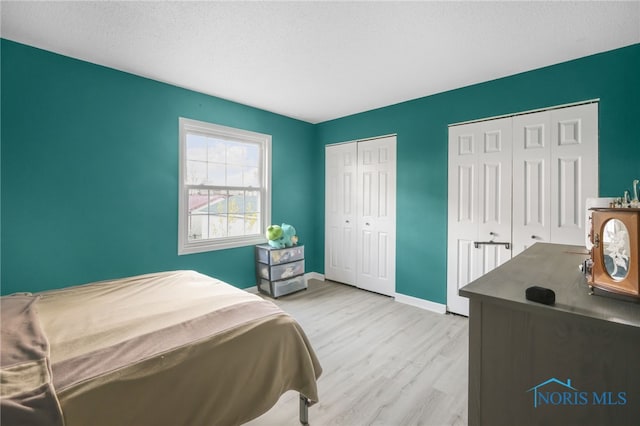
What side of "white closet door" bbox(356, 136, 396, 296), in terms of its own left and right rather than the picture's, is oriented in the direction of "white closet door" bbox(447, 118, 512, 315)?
left

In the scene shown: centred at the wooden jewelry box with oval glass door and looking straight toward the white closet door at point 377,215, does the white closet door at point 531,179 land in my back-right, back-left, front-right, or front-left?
front-right

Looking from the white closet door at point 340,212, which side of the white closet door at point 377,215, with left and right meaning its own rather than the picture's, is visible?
right

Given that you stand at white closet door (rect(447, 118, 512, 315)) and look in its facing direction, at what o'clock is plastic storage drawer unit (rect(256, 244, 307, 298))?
The plastic storage drawer unit is roughly at 1 o'clock from the white closet door.

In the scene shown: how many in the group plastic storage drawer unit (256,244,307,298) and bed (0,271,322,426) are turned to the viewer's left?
0

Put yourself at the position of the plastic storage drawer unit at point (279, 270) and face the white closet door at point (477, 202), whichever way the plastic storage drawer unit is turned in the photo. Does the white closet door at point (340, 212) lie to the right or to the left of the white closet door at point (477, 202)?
left

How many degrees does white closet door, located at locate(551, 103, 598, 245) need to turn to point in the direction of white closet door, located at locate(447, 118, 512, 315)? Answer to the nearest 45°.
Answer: approximately 45° to its right

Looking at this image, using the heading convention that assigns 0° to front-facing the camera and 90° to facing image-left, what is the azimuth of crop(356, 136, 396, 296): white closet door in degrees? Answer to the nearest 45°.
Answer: approximately 45°

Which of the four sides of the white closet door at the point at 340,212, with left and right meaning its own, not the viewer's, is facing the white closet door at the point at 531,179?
left

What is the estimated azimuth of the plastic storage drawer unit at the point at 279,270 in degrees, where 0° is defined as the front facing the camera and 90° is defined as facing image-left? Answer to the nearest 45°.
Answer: approximately 315°

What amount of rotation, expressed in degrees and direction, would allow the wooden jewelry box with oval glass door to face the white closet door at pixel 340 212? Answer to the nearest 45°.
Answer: approximately 90° to its right

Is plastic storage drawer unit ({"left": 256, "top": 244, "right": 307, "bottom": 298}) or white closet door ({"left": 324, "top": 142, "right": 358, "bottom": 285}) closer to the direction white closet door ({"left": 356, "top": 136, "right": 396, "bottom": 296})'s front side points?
the plastic storage drawer unit

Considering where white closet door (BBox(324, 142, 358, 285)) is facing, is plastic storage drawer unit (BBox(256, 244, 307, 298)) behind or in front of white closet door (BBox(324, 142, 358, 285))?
in front

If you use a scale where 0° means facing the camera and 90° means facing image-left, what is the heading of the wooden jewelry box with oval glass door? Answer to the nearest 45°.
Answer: approximately 45°
